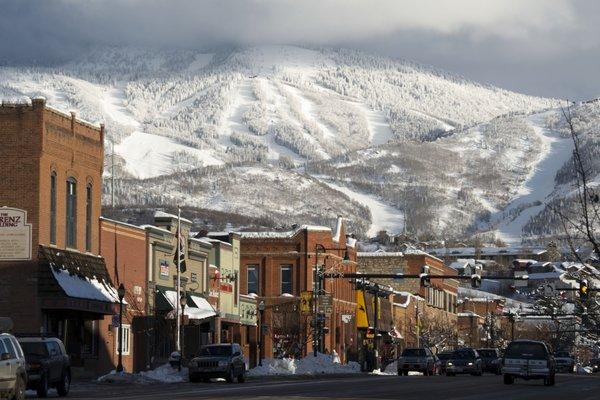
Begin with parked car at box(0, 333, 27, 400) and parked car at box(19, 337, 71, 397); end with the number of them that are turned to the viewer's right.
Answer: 0

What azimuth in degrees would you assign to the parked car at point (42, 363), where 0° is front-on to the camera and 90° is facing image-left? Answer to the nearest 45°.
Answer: approximately 45°

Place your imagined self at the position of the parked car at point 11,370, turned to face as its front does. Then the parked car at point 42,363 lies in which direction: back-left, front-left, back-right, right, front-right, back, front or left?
back-right

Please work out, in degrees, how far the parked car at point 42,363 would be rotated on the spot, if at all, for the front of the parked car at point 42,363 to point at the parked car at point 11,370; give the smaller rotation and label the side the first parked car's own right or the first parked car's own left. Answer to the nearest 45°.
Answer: approximately 45° to the first parked car's own left

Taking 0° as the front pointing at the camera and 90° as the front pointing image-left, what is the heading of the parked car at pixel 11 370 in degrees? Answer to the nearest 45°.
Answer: approximately 45°
